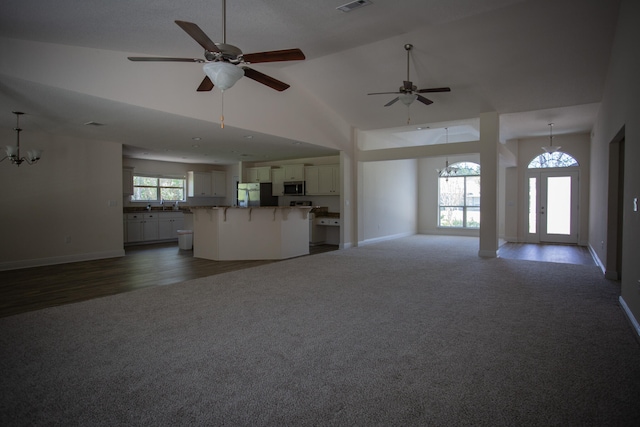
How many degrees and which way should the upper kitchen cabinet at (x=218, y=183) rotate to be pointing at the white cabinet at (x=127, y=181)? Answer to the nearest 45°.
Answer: approximately 45° to its right

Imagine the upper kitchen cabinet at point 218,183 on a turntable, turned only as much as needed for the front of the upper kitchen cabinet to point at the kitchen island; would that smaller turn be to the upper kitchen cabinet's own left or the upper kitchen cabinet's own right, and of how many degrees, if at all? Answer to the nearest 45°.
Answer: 0° — it already faces it

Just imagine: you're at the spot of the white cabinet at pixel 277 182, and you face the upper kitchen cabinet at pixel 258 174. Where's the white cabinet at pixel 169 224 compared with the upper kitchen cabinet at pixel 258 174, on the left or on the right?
left

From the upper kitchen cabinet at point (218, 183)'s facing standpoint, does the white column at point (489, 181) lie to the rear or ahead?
ahead

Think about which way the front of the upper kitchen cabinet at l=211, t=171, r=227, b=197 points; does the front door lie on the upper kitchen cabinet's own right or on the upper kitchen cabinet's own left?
on the upper kitchen cabinet's own left

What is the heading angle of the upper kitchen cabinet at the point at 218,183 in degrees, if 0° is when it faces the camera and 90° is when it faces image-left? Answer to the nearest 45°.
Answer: approximately 0°

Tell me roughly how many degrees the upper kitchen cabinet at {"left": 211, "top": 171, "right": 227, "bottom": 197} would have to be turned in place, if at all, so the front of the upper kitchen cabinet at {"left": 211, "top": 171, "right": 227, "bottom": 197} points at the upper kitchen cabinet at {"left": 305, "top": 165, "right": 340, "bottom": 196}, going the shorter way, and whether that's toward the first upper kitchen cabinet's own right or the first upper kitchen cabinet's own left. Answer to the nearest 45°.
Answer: approximately 45° to the first upper kitchen cabinet's own left

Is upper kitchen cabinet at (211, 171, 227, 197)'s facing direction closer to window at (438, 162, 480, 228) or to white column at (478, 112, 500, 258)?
the white column

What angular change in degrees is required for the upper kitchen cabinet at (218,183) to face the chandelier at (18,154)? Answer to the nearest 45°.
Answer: approximately 45° to its right

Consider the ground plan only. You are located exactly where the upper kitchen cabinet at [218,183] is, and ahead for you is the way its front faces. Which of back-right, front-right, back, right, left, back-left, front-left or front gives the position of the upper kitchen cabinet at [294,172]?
front-left

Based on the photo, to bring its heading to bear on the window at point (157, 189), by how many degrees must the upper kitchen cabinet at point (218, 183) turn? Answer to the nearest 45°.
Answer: approximately 45° to its right

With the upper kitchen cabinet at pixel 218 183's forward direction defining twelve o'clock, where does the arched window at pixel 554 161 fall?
The arched window is roughly at 10 o'clock from the upper kitchen cabinet.
